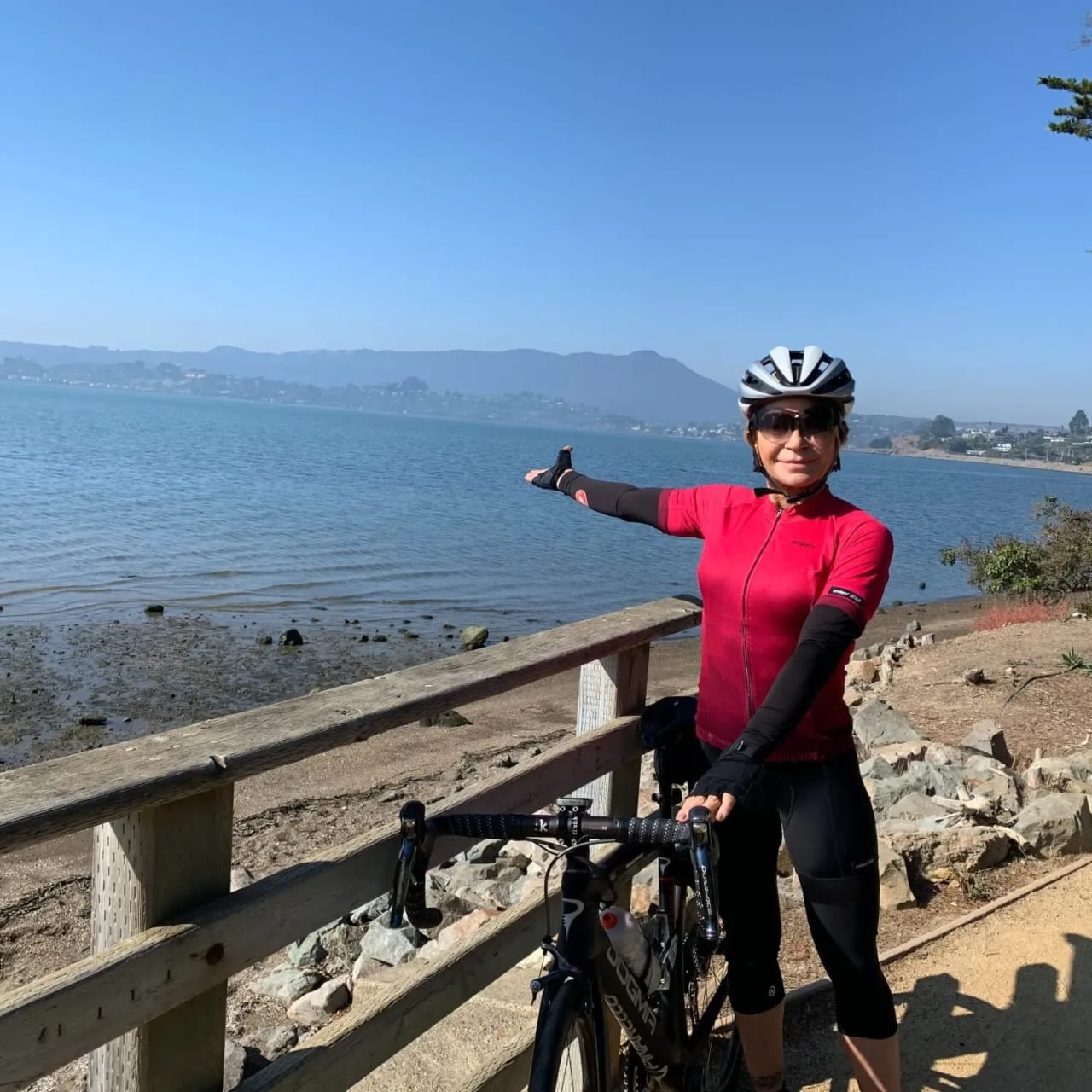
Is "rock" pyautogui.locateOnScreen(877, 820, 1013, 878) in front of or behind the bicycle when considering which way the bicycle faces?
behind

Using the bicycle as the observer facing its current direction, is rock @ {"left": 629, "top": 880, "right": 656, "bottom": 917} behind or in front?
behind

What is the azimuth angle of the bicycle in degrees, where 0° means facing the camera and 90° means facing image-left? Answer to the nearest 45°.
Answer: approximately 45°

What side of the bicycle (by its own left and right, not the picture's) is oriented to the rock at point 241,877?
right

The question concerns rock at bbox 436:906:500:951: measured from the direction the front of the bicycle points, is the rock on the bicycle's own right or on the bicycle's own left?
on the bicycle's own right

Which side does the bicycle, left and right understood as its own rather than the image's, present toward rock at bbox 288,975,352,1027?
right

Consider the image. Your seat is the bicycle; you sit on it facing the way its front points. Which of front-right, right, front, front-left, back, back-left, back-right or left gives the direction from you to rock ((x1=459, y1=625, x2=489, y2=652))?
back-right
